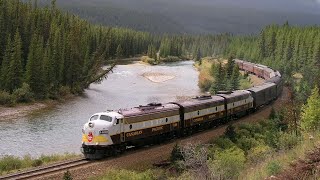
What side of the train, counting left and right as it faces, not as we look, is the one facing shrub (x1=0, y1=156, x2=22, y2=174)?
front

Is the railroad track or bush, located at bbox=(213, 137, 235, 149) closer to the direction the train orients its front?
the railroad track

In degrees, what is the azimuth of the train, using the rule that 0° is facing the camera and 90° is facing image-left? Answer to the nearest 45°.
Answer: approximately 45°

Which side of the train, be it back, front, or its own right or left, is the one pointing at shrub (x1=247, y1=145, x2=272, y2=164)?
left

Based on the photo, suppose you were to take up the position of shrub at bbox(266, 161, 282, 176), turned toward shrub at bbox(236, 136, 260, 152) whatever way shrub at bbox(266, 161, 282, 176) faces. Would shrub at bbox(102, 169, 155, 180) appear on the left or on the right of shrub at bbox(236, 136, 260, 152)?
left

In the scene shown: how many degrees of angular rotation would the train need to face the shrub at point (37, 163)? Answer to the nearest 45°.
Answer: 0° — it already faces it

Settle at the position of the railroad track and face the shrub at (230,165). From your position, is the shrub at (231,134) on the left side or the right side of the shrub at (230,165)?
left

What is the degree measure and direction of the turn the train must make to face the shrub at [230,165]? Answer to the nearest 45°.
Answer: approximately 90° to its left

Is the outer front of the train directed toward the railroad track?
yes
